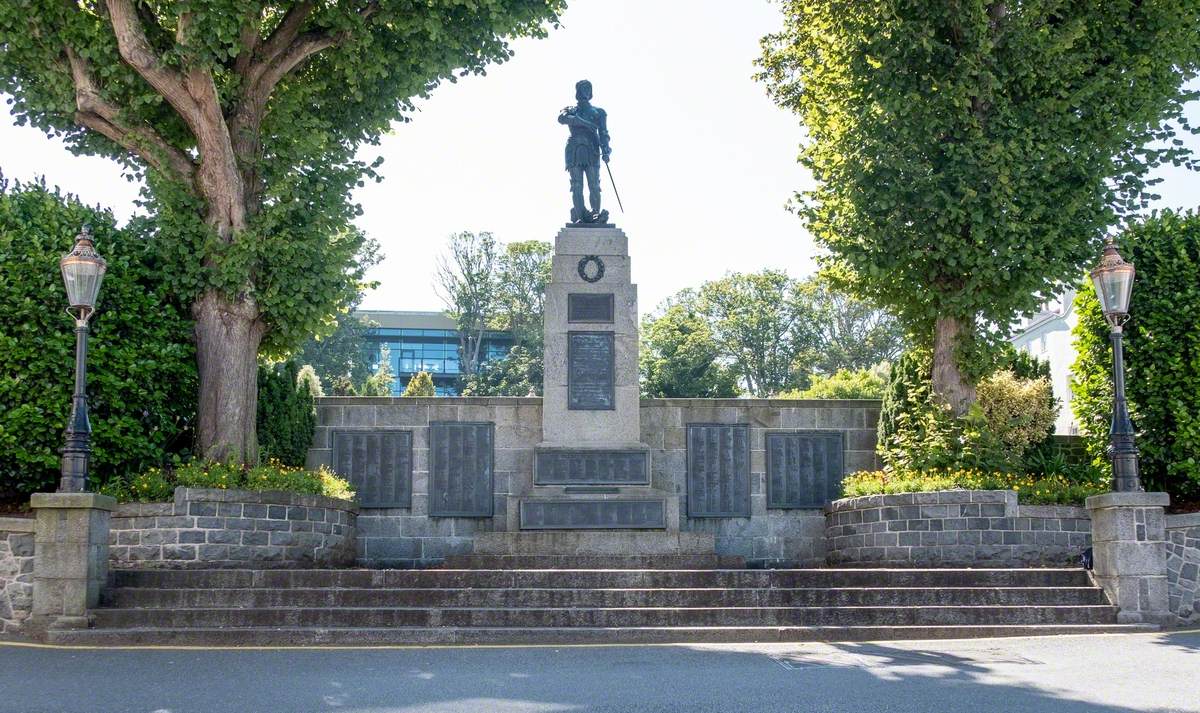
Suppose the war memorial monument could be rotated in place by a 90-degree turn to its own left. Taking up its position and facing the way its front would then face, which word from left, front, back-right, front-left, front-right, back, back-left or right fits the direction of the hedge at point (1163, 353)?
front

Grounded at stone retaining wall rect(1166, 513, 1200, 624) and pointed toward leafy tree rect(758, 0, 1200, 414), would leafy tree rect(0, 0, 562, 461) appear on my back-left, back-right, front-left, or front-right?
front-left

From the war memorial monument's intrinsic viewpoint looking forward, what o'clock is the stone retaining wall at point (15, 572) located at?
The stone retaining wall is roughly at 2 o'clock from the war memorial monument.

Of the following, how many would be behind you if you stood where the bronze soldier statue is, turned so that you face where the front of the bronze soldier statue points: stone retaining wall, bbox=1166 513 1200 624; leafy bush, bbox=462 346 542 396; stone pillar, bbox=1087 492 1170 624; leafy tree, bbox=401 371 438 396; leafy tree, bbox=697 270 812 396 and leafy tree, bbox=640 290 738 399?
4

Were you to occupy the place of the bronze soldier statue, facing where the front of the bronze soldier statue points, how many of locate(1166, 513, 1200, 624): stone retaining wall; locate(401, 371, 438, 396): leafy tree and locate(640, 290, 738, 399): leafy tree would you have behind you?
2

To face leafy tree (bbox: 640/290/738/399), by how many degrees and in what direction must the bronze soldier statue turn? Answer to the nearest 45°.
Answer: approximately 180°

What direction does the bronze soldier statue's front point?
toward the camera

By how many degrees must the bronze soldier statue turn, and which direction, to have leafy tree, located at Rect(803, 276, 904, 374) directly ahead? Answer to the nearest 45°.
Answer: approximately 180°

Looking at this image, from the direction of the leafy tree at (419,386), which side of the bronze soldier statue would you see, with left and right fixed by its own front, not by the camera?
back

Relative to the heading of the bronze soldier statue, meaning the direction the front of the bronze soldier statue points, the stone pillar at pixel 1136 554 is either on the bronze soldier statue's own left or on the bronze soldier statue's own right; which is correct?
on the bronze soldier statue's own left

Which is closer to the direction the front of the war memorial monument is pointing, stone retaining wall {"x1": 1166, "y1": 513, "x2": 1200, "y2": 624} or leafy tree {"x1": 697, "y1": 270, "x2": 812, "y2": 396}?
the stone retaining wall

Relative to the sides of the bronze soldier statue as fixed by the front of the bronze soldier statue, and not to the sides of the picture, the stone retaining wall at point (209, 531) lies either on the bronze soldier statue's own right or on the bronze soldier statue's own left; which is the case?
on the bronze soldier statue's own right

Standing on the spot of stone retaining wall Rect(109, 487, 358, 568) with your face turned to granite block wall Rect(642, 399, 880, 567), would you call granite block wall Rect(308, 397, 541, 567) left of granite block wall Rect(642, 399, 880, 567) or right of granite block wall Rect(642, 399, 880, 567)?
left

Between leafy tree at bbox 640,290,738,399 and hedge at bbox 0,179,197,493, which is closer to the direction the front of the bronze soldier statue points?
the hedge

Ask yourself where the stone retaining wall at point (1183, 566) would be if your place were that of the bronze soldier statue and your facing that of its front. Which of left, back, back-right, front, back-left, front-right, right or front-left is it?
front-left

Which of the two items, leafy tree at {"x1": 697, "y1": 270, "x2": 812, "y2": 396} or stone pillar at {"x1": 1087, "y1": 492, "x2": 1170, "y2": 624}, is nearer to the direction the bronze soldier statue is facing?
the stone pillar

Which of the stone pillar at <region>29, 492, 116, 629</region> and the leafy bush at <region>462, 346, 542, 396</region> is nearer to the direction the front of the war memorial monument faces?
the stone pillar
